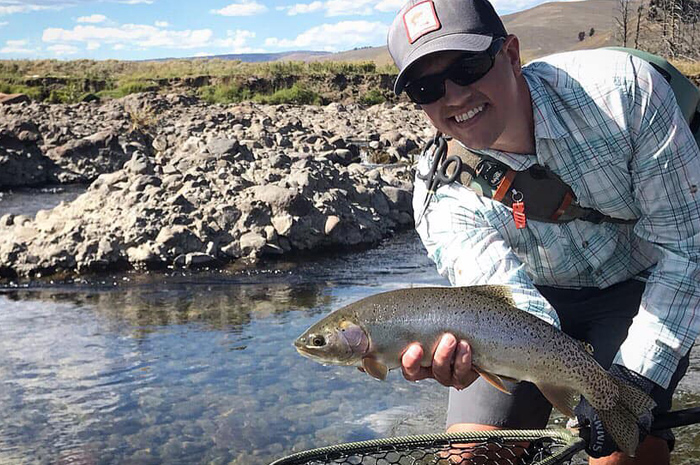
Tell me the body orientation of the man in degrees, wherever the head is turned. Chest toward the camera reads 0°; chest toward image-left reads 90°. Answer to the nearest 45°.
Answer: approximately 45°

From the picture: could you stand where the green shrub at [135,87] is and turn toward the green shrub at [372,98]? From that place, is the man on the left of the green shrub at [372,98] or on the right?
right

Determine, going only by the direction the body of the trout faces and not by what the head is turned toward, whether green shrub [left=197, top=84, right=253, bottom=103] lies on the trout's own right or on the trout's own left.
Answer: on the trout's own right

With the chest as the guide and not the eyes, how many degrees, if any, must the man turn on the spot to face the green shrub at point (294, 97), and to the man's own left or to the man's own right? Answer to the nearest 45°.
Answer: approximately 135° to the man's own right

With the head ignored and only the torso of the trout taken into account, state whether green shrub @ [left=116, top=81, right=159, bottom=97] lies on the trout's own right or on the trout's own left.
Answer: on the trout's own right

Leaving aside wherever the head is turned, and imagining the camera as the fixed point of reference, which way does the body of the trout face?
to the viewer's left

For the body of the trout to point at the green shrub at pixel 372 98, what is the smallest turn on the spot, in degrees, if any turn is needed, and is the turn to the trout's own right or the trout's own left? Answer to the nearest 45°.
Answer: approximately 90° to the trout's own right
